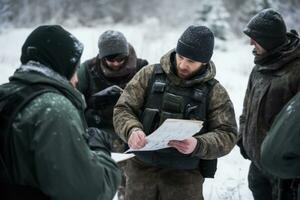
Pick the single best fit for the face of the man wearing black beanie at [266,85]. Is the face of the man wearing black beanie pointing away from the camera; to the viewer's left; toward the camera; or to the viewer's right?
to the viewer's left

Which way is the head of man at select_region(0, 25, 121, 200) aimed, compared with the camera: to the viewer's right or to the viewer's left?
to the viewer's right

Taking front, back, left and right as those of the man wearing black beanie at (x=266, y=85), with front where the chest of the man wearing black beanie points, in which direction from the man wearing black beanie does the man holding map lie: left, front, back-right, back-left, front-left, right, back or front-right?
front-left

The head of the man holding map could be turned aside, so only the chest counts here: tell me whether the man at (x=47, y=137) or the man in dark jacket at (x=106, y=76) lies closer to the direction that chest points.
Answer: the man

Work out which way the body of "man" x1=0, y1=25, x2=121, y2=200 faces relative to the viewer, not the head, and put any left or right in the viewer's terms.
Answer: facing away from the viewer and to the right of the viewer

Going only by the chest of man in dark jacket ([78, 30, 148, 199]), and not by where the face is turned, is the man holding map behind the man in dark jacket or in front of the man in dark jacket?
in front

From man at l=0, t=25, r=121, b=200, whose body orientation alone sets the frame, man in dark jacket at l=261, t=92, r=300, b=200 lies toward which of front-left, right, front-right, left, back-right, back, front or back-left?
front-right

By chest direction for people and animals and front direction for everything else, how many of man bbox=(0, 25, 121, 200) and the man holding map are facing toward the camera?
1

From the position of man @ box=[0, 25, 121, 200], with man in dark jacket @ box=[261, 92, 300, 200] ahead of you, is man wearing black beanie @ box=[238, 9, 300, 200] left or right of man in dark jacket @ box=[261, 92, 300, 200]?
left

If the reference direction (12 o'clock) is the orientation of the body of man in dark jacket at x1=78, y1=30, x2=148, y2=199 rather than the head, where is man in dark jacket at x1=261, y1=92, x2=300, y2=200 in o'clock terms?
man in dark jacket at x1=261, y1=92, x2=300, y2=200 is roughly at 11 o'clock from man in dark jacket at x1=78, y1=30, x2=148, y2=199.

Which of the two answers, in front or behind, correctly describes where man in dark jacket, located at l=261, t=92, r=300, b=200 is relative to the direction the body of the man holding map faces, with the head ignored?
in front

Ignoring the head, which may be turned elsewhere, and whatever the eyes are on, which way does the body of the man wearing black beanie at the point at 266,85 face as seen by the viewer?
to the viewer's left
